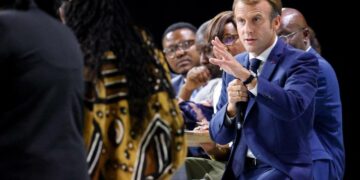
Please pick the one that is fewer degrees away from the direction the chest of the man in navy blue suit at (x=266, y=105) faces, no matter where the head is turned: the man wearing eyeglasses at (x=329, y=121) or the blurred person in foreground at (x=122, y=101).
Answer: the blurred person in foreground

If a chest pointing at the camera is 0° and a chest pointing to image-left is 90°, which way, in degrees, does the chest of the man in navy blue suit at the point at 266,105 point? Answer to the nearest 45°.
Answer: approximately 45°

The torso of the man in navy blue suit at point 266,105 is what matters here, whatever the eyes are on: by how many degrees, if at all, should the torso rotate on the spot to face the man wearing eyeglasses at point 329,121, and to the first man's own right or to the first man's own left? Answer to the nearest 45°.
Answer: approximately 180°
